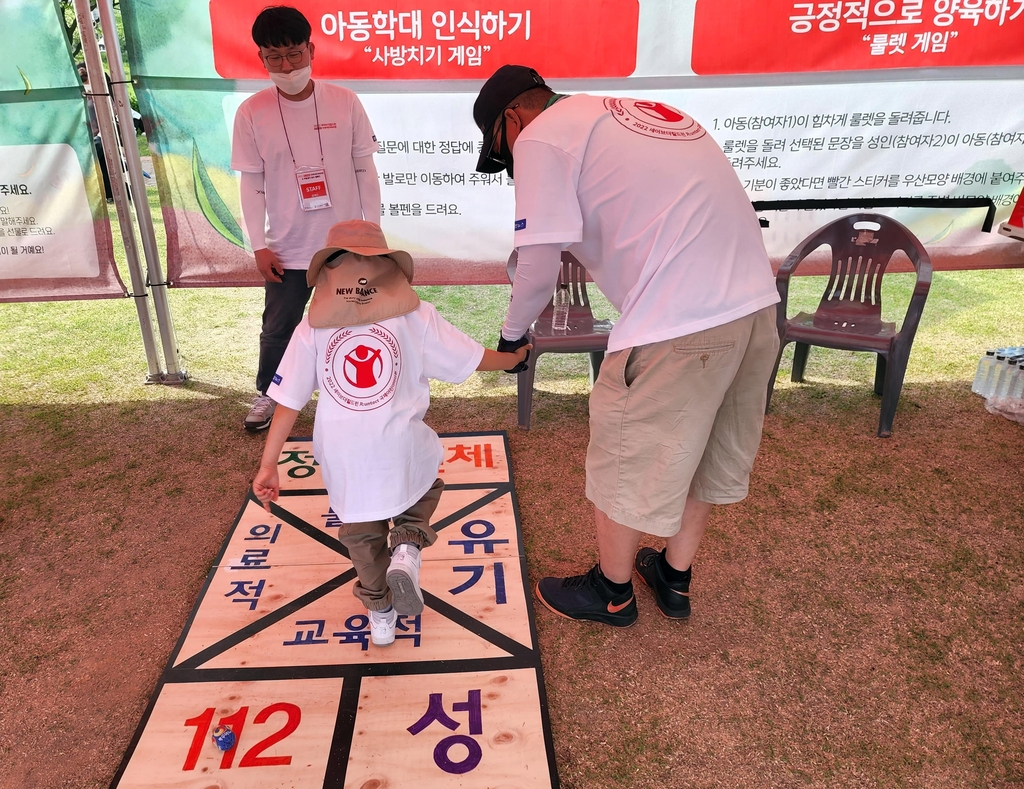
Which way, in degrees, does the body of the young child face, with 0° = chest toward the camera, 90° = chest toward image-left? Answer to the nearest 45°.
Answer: approximately 180°

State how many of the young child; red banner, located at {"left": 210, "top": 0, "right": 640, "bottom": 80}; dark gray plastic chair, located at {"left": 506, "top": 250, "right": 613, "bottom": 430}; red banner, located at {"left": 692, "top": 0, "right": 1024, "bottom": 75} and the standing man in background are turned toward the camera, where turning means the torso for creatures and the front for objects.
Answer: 4

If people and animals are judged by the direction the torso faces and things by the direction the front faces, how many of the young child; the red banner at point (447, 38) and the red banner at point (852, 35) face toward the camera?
2

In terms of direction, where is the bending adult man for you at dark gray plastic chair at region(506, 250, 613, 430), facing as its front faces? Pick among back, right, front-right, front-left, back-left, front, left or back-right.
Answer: front

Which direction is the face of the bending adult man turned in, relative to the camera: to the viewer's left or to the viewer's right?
to the viewer's left

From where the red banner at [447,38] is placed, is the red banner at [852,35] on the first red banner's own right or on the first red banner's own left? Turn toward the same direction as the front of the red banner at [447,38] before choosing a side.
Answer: on the first red banner's own left

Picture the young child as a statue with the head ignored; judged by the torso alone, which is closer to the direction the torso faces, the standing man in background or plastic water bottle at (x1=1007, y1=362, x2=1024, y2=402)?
the standing man in background

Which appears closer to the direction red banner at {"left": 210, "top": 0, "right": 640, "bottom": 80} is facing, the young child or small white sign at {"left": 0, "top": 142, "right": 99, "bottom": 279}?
the young child

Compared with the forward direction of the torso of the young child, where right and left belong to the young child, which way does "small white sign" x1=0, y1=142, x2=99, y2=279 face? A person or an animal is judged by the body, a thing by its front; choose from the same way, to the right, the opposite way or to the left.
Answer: the opposite way

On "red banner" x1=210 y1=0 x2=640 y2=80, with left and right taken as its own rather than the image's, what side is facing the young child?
front

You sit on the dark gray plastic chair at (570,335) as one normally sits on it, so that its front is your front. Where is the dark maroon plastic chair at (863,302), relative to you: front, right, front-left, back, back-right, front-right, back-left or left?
left

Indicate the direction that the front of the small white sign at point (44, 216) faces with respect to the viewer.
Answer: facing the viewer

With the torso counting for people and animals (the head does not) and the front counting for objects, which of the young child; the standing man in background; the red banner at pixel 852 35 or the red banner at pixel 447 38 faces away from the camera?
the young child

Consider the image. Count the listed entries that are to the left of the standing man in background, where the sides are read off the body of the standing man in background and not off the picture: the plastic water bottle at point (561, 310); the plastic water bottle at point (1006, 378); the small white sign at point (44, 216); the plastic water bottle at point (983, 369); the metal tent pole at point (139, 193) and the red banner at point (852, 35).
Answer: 4

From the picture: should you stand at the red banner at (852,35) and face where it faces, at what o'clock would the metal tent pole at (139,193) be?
The metal tent pole is roughly at 2 o'clock from the red banner.

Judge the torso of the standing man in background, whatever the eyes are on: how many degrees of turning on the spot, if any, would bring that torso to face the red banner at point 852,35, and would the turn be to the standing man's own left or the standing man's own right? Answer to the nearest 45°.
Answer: approximately 90° to the standing man's own left

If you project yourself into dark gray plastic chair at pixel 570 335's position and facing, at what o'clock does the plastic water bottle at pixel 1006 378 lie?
The plastic water bottle is roughly at 9 o'clock from the dark gray plastic chair.

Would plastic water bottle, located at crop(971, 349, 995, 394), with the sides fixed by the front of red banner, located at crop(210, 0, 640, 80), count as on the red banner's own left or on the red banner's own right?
on the red banner's own left

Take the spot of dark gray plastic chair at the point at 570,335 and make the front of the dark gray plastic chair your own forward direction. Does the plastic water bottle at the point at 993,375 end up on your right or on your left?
on your left

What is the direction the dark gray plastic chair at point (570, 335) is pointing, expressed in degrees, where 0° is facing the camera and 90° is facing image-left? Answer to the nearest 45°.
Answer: approximately 0°
